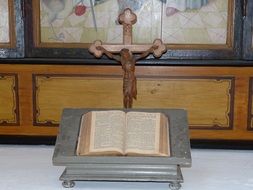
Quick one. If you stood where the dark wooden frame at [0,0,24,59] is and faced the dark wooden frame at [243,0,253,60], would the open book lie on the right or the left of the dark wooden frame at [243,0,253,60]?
right

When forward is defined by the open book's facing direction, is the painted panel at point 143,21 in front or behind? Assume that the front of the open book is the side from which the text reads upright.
behind

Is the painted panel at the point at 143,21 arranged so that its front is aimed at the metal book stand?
yes

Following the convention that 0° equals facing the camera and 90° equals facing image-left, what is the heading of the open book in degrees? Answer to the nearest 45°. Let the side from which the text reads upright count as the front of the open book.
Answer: approximately 0°

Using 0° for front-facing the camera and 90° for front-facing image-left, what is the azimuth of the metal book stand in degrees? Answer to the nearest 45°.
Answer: approximately 0°

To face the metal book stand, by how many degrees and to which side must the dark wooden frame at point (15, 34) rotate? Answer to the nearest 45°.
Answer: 0° — it already faces it
